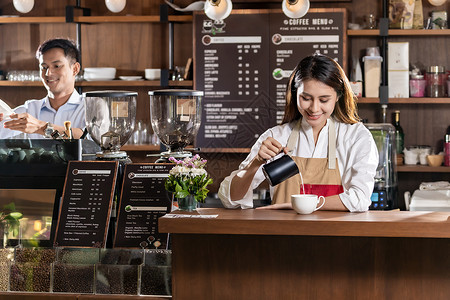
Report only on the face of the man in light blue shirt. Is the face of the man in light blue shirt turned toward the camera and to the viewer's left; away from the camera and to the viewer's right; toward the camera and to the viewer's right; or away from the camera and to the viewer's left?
toward the camera and to the viewer's left

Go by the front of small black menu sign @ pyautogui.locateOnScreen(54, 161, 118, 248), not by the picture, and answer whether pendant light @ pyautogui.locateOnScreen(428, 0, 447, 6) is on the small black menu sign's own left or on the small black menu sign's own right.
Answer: on the small black menu sign's own left

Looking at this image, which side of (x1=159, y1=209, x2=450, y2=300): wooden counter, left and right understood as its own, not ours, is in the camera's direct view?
front

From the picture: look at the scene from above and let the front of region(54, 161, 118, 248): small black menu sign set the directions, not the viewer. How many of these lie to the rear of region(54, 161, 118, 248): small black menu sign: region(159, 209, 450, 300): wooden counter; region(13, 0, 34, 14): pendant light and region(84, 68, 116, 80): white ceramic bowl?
2

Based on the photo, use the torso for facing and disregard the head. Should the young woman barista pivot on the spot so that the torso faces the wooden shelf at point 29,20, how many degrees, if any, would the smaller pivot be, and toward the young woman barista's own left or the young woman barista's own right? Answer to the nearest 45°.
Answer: approximately 135° to the young woman barista's own right

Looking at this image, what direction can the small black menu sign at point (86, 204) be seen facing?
toward the camera

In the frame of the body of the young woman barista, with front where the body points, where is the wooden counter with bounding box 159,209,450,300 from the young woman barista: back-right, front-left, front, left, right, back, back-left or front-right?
front

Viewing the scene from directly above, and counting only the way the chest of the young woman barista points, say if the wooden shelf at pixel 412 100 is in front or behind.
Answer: behind

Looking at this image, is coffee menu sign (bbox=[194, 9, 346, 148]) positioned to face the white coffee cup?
yes

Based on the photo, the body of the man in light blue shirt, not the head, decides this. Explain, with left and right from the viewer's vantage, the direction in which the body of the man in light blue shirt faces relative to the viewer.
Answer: facing the viewer and to the left of the viewer

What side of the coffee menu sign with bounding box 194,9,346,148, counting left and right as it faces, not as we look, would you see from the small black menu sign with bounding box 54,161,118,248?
front

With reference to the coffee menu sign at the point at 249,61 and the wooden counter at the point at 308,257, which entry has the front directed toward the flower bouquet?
the coffee menu sign

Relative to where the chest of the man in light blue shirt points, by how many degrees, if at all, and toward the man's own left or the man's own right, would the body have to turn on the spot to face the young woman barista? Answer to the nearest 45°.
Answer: approximately 90° to the man's own left
